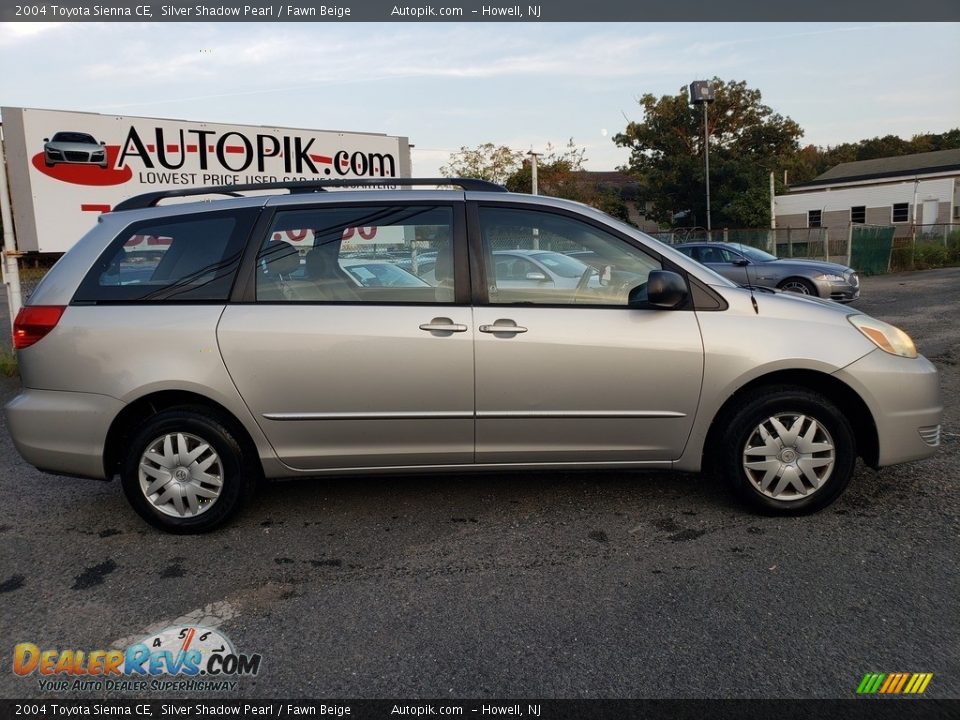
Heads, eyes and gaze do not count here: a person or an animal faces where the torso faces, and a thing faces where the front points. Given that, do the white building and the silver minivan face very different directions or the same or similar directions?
very different directions

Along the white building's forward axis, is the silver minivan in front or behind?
in front

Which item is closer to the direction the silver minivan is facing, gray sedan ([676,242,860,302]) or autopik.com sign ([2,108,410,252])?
the gray sedan

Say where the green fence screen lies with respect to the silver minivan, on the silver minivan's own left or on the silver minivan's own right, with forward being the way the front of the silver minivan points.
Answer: on the silver minivan's own left

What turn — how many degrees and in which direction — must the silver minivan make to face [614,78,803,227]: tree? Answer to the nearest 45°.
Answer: approximately 90° to its left

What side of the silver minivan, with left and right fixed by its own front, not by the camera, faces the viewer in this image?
right

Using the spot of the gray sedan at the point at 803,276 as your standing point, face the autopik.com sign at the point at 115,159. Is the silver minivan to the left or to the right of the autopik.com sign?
left

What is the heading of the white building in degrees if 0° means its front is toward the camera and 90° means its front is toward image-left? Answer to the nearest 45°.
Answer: approximately 45°

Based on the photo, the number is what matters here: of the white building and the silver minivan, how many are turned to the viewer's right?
1
